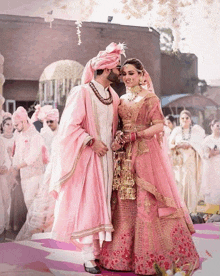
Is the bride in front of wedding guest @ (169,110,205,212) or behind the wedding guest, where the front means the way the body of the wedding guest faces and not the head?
in front

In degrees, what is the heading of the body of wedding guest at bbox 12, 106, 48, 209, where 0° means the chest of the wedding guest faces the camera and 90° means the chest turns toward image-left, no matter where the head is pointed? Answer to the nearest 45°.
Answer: approximately 45°

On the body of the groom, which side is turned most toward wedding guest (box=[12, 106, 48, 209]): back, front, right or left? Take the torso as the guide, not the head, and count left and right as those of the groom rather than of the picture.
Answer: back

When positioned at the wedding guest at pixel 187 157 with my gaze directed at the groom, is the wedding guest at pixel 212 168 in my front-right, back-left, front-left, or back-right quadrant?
back-left

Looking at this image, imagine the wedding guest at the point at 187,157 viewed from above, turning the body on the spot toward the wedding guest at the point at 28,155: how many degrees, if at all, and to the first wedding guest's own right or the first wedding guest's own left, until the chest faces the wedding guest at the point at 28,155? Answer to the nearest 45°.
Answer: approximately 45° to the first wedding guest's own right

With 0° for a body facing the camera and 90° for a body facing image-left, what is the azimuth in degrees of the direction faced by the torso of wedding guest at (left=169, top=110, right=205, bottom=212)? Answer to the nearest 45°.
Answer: approximately 0°

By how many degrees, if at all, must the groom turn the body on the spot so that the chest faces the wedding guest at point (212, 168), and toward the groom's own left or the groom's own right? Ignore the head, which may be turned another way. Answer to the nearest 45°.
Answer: approximately 90° to the groom's own left

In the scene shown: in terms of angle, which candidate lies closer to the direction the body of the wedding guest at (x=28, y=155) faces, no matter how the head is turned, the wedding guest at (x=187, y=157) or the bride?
the bride

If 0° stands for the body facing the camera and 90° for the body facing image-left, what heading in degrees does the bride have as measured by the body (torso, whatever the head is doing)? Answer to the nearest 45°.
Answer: approximately 45°
